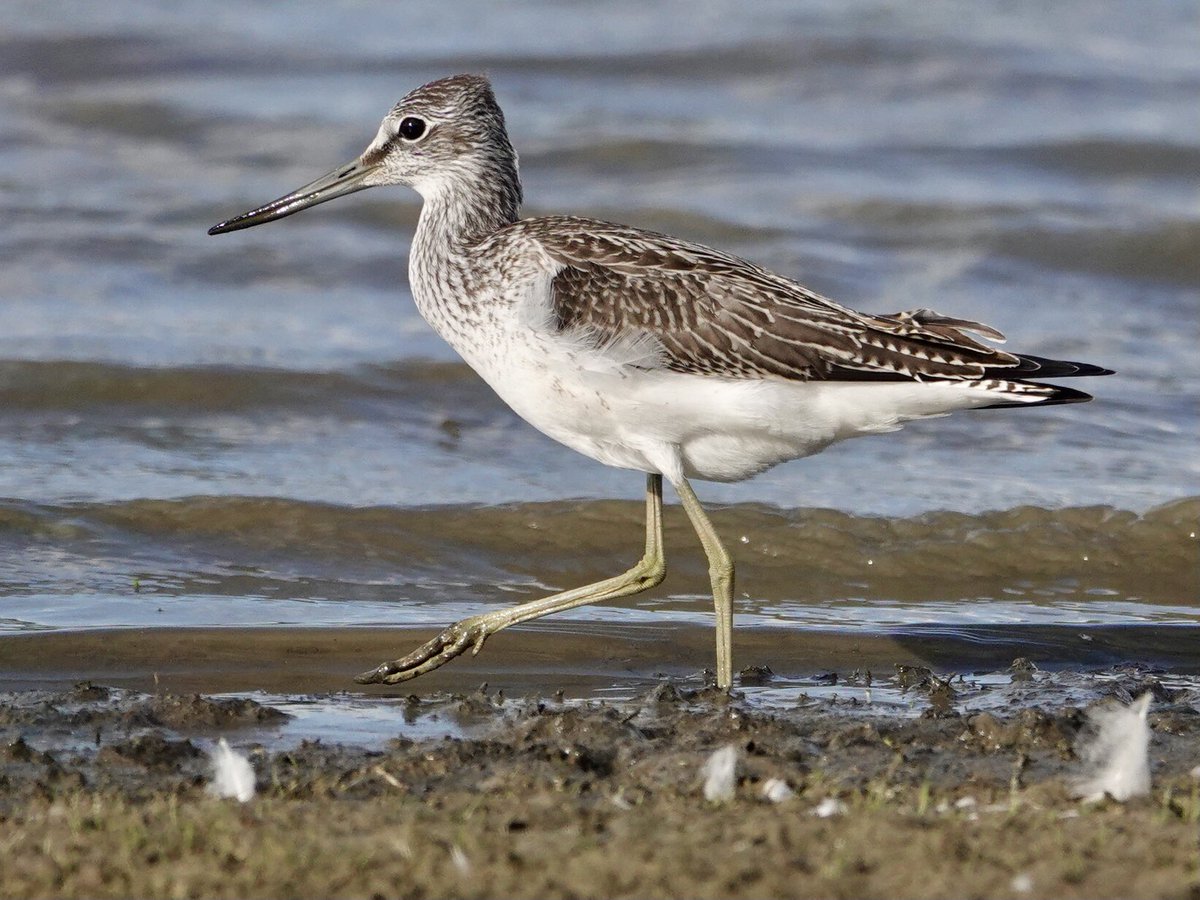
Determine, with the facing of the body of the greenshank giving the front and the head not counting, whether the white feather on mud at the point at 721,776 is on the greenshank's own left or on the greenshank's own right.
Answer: on the greenshank's own left

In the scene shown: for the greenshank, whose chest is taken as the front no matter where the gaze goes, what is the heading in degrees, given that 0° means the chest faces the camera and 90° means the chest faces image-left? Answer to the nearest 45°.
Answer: approximately 90°

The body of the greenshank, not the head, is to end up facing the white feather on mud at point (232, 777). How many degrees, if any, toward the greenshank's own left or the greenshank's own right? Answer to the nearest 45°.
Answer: approximately 45° to the greenshank's own left

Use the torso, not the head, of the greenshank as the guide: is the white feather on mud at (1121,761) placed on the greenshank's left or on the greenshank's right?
on the greenshank's left

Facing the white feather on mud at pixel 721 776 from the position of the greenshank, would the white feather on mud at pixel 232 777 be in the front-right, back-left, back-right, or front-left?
front-right
